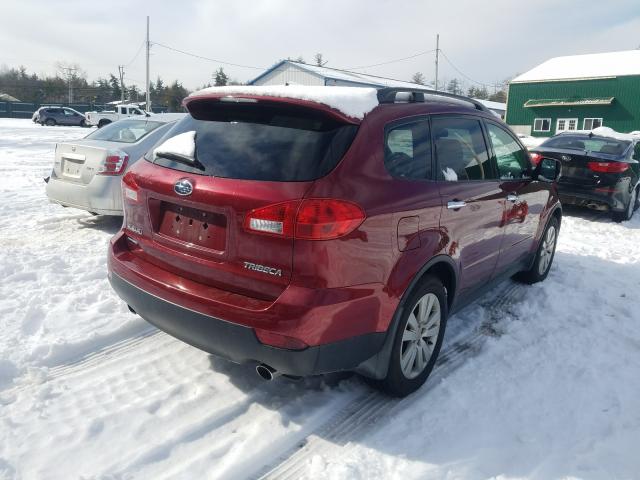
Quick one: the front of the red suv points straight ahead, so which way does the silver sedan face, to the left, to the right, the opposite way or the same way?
the same way

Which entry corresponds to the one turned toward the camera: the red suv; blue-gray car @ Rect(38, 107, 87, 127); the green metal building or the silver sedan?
the green metal building

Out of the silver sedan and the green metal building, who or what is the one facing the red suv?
the green metal building

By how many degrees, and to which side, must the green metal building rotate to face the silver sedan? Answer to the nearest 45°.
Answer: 0° — it already faces it

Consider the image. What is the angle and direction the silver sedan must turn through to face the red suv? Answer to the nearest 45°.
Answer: approximately 135° to its right

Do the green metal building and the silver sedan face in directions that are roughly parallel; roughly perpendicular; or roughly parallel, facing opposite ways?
roughly parallel, facing opposite ways

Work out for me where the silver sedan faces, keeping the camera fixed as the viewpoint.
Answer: facing away from the viewer and to the right of the viewer

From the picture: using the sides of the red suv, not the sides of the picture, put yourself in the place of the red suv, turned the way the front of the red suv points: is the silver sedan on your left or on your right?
on your left

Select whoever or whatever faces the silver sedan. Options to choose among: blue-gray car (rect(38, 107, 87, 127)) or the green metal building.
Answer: the green metal building

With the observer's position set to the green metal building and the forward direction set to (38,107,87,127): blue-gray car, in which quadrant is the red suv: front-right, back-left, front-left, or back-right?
front-left

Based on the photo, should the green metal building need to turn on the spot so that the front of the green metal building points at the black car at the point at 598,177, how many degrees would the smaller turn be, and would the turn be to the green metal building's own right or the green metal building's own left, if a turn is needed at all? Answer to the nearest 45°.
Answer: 0° — it already faces it

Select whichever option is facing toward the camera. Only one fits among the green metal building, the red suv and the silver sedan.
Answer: the green metal building

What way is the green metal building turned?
toward the camera

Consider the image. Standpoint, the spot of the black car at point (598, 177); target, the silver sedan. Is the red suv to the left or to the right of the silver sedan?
left
